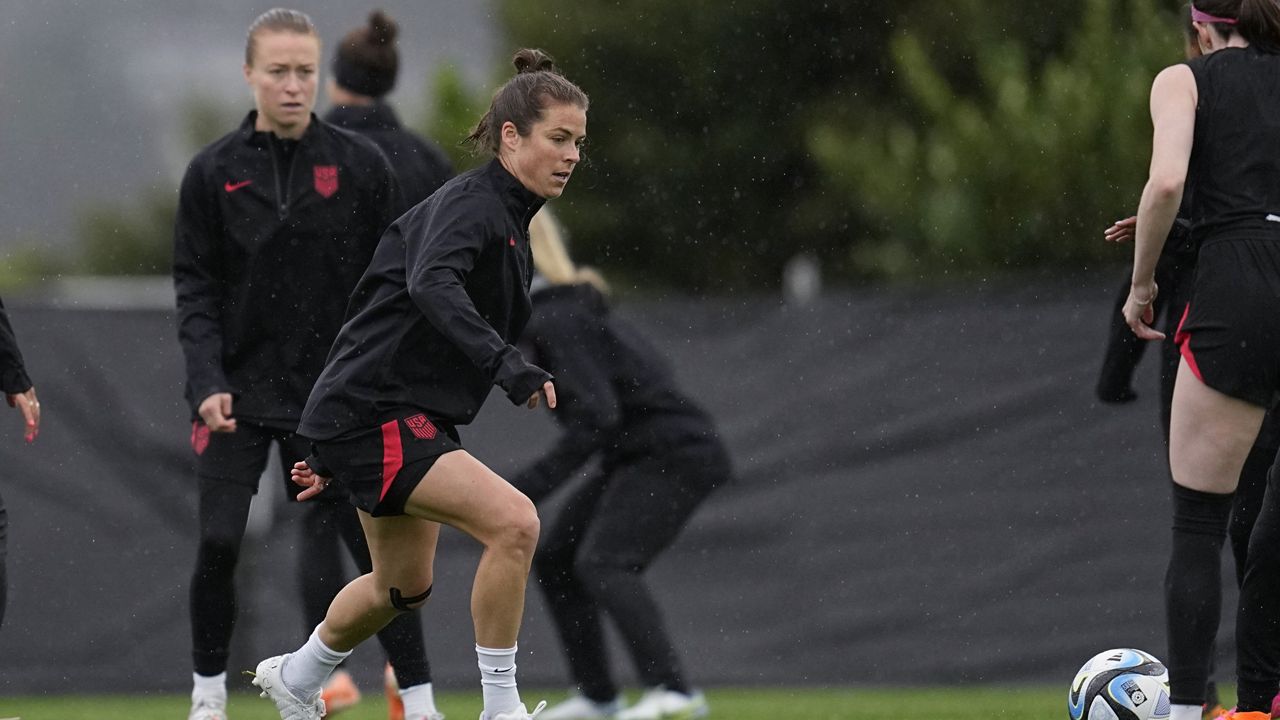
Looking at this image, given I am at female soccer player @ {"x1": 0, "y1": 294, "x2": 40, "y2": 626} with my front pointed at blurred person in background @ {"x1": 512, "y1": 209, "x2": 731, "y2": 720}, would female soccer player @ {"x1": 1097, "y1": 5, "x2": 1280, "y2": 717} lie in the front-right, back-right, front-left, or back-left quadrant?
front-right

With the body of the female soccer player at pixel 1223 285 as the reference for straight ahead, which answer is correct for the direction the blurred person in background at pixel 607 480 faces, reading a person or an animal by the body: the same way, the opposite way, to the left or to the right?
to the left

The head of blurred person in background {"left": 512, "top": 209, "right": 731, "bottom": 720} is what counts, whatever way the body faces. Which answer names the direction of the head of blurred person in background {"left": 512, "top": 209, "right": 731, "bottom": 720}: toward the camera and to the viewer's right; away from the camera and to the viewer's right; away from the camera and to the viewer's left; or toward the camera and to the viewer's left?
away from the camera and to the viewer's left

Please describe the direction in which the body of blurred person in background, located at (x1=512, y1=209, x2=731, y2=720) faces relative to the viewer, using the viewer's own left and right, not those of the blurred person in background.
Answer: facing to the left of the viewer

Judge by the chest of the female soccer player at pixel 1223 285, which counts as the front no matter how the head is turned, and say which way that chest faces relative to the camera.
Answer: away from the camera

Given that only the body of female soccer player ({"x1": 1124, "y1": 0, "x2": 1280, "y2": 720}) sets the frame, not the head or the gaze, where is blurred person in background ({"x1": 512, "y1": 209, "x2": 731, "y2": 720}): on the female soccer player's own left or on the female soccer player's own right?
on the female soccer player's own left

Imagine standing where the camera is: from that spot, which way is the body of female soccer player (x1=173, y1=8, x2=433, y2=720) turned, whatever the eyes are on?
toward the camera

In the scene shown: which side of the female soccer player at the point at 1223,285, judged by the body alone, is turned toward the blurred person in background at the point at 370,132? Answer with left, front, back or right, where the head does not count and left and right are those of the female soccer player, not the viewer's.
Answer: front

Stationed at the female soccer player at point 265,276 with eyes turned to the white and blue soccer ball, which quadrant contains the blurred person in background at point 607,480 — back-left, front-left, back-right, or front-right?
front-left

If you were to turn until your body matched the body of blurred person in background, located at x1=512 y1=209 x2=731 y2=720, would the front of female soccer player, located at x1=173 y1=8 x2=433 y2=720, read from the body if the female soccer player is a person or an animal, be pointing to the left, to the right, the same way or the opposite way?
to the left

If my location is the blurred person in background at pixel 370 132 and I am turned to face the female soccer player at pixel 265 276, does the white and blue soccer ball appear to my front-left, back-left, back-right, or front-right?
front-left

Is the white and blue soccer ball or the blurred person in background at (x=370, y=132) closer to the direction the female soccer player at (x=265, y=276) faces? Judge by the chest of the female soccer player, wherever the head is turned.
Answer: the white and blue soccer ball

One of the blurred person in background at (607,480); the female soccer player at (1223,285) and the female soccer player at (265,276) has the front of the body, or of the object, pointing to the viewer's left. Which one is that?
the blurred person in background
